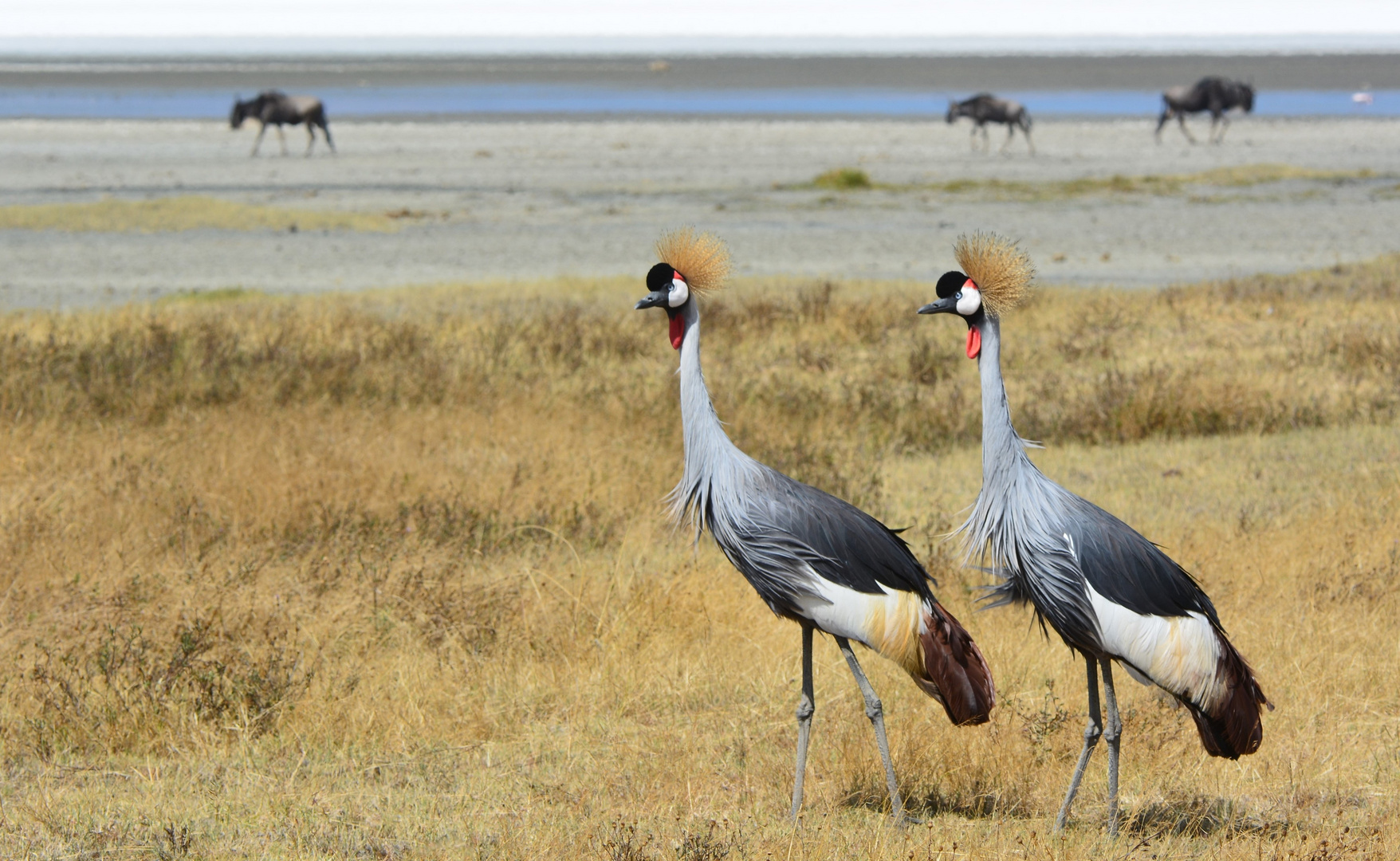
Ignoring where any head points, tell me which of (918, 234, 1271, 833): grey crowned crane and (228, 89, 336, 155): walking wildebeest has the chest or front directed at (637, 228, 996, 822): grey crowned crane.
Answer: (918, 234, 1271, 833): grey crowned crane

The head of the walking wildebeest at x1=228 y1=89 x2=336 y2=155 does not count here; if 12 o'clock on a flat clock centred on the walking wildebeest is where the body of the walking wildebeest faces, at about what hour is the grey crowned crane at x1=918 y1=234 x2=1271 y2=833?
The grey crowned crane is roughly at 9 o'clock from the walking wildebeest.

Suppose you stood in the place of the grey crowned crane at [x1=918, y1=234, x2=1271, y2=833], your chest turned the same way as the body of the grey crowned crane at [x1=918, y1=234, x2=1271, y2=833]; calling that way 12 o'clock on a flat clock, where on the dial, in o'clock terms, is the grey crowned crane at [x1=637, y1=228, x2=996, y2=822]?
the grey crowned crane at [x1=637, y1=228, x2=996, y2=822] is roughly at 12 o'clock from the grey crowned crane at [x1=918, y1=234, x2=1271, y2=833].

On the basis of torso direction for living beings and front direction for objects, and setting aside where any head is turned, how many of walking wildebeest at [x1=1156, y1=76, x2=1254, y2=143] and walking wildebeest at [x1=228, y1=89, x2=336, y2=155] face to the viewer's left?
1

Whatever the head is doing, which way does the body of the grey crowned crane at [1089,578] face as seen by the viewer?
to the viewer's left

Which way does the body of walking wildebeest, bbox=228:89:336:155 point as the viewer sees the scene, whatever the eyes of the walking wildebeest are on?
to the viewer's left

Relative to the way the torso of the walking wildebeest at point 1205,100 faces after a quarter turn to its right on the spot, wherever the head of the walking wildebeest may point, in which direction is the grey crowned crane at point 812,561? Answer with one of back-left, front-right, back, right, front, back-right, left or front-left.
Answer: front

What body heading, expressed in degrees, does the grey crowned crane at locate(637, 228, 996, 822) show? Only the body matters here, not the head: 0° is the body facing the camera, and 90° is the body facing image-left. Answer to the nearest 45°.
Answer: approximately 90°

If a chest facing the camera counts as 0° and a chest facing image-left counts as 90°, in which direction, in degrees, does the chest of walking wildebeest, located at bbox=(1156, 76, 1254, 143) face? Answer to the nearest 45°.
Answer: approximately 270°

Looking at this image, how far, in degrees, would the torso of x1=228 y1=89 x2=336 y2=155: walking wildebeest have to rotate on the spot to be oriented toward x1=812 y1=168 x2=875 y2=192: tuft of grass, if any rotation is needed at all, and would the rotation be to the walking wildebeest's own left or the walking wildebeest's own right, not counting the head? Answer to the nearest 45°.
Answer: approximately 135° to the walking wildebeest's own left

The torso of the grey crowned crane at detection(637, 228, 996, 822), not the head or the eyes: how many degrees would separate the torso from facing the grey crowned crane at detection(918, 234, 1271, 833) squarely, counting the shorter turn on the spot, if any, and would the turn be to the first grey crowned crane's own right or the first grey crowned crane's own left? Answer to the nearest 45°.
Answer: approximately 180°

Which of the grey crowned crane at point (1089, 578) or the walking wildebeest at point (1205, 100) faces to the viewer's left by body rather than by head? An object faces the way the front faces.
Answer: the grey crowned crane

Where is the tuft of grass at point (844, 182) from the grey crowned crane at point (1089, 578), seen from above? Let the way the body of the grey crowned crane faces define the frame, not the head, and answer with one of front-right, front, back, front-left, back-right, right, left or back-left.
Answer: right
